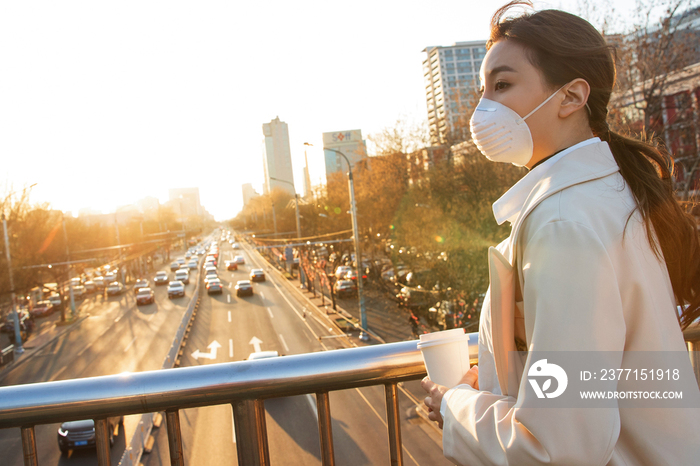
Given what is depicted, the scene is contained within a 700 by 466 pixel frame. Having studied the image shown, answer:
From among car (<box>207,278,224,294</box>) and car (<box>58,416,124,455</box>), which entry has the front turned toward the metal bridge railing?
car (<box>58,416,124,455</box>)

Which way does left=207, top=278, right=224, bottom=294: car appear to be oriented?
away from the camera

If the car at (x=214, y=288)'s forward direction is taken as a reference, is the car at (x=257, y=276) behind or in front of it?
in front

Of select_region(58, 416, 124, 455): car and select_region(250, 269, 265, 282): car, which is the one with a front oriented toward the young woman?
select_region(58, 416, 124, 455): car

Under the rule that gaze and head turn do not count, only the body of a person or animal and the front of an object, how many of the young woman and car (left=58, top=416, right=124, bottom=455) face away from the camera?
0

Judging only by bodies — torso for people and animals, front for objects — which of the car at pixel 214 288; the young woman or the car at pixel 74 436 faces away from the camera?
the car at pixel 214 288

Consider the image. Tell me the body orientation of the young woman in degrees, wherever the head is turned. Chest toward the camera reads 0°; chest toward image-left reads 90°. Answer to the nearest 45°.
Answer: approximately 90°

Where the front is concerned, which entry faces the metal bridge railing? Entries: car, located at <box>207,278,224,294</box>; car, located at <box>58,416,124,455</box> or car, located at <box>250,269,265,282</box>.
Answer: car, located at <box>58,416,124,455</box>

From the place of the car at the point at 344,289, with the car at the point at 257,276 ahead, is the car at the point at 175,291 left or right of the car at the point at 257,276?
left

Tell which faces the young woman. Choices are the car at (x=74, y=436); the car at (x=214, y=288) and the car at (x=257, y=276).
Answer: the car at (x=74, y=436)

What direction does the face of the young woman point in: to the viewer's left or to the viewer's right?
to the viewer's left

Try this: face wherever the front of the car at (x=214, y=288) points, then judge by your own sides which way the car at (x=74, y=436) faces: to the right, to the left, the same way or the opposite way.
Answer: the opposite way

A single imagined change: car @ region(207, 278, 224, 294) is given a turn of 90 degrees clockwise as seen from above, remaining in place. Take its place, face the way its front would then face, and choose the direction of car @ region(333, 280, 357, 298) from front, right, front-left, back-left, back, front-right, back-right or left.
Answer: front-right

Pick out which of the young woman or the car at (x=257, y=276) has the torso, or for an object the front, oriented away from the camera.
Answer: the car

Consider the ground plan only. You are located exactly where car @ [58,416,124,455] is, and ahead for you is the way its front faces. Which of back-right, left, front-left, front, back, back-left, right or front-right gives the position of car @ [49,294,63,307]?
back

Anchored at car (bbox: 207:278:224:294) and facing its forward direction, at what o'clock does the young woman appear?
The young woman is roughly at 6 o'clock from the car.
